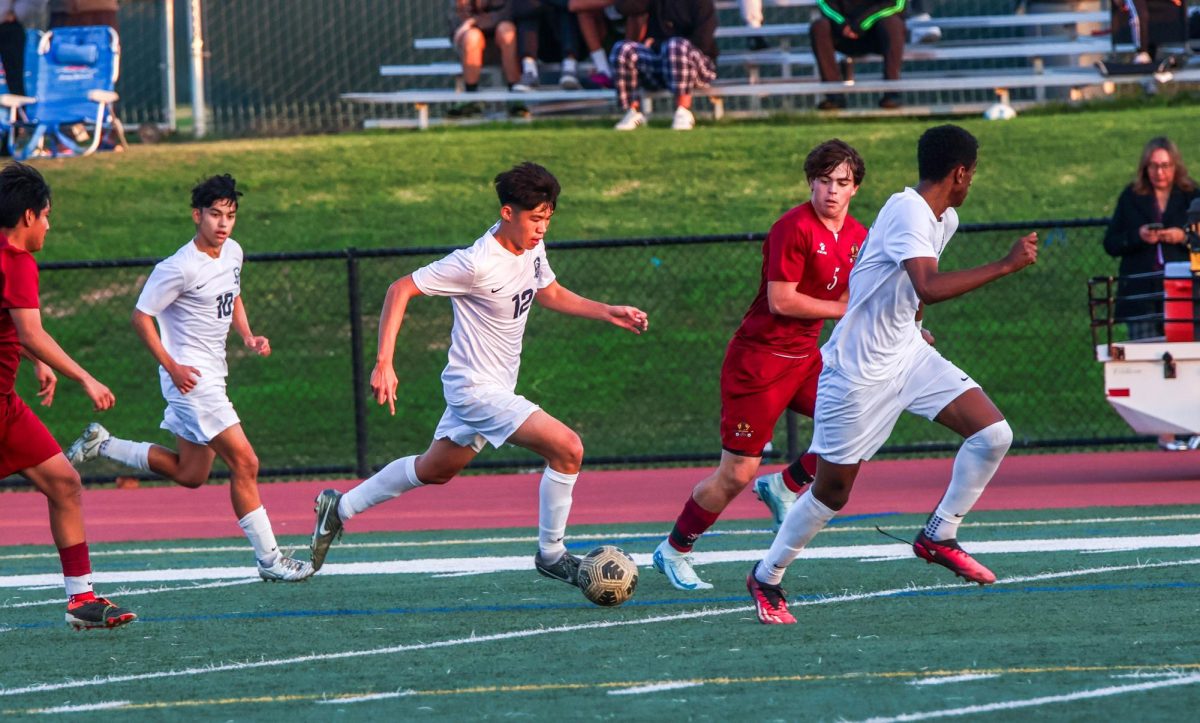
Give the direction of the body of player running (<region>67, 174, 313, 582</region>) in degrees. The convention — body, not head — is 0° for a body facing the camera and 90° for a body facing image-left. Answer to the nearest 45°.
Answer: approximately 315°

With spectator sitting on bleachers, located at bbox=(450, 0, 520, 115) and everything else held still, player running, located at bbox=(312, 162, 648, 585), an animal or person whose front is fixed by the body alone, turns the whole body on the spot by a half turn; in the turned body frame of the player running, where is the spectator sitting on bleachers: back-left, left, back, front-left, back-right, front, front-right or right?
front-right

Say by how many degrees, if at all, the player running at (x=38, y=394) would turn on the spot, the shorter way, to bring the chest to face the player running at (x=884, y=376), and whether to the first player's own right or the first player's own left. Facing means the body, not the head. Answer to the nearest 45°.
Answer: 0° — they already face them

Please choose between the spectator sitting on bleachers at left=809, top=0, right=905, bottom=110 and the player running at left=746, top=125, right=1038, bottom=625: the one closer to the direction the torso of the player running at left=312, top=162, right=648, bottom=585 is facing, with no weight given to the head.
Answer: the player running

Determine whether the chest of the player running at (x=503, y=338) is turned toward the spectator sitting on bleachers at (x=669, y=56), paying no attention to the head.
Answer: no

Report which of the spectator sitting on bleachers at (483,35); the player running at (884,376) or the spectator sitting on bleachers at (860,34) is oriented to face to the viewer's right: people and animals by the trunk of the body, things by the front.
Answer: the player running

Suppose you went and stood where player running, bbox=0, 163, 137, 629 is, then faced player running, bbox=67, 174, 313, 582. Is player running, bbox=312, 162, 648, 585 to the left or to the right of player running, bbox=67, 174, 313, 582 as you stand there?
right

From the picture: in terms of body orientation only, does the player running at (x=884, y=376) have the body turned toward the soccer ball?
no

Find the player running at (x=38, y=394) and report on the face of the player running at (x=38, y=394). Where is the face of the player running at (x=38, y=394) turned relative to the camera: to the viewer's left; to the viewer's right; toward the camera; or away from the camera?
to the viewer's right

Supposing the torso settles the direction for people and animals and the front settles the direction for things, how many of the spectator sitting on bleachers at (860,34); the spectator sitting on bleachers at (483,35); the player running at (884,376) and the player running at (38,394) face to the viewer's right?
2

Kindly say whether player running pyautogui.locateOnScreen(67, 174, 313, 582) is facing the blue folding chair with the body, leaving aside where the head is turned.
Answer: no

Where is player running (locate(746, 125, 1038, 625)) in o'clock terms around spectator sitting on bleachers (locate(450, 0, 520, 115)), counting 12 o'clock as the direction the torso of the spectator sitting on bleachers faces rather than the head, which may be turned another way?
The player running is roughly at 12 o'clock from the spectator sitting on bleachers.

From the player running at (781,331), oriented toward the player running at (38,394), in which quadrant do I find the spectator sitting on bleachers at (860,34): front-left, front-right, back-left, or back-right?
back-right

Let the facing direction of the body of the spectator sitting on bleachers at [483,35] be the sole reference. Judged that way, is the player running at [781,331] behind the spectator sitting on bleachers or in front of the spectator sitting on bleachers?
in front

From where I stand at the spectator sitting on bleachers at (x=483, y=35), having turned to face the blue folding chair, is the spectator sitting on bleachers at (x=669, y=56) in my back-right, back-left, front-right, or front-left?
back-left

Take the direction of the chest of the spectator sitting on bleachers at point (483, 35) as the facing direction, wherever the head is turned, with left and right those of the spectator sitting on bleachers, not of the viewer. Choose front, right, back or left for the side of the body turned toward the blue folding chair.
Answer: right

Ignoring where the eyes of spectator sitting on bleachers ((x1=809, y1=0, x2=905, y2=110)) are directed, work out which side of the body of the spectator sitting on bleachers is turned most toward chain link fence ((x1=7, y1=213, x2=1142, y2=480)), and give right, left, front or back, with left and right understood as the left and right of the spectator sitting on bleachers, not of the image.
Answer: front
